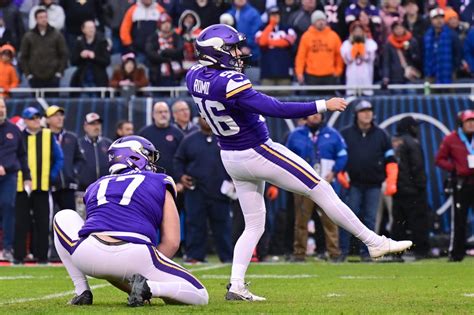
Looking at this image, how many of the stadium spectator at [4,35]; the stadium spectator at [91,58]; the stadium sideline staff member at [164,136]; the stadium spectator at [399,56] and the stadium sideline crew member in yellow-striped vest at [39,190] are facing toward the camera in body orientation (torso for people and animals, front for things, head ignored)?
5

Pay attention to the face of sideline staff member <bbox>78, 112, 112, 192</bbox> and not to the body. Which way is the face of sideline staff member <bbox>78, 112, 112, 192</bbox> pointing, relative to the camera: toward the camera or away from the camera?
toward the camera

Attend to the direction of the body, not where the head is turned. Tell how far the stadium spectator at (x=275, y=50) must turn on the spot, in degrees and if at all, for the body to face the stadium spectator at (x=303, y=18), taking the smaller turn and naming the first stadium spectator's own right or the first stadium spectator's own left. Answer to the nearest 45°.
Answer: approximately 135° to the first stadium spectator's own left

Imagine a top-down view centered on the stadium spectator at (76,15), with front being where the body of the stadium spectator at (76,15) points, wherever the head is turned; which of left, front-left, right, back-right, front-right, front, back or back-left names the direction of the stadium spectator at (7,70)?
front-right

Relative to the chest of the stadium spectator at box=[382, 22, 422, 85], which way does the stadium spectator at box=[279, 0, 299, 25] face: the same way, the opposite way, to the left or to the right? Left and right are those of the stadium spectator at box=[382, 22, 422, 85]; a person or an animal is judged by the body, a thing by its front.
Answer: the same way

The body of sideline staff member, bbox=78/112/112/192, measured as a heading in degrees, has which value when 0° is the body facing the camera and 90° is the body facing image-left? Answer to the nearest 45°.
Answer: approximately 0°

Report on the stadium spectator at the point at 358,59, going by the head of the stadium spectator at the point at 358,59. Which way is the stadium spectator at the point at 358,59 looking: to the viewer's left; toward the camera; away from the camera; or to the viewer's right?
toward the camera

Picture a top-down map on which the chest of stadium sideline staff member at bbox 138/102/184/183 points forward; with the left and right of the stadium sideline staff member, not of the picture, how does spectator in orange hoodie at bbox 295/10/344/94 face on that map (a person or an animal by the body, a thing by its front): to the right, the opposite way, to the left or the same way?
the same way

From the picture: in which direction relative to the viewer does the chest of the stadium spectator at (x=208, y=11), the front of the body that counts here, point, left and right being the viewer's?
facing the viewer

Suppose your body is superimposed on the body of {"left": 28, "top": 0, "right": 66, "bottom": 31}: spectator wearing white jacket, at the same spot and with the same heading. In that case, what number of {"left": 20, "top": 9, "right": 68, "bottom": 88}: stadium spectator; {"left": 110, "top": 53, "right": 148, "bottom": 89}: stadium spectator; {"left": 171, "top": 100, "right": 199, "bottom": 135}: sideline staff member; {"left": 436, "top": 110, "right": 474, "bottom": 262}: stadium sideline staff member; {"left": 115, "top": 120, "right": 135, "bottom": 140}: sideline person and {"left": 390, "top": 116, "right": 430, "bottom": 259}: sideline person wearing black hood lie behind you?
0

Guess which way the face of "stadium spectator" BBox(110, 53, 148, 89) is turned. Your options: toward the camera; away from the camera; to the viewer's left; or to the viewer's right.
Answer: toward the camera

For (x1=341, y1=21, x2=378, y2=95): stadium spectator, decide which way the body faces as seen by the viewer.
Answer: toward the camera

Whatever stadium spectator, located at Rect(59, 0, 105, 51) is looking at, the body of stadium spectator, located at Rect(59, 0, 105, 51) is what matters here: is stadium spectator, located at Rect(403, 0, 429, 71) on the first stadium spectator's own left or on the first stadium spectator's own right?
on the first stadium spectator's own left

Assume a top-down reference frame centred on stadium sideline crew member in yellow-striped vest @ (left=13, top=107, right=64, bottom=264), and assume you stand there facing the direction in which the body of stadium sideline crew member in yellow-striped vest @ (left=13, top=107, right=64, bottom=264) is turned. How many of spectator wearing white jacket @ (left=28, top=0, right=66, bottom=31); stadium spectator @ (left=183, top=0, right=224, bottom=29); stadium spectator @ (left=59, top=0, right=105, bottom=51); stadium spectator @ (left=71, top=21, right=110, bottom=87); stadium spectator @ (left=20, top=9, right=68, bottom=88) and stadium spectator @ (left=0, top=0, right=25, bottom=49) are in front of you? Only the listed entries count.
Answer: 0

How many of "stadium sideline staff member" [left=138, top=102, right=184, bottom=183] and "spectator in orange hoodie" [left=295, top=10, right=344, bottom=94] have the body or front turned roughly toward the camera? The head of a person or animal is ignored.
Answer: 2

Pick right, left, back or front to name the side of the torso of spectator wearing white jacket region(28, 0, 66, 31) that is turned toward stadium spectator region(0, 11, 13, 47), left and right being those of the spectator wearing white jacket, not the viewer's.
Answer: right

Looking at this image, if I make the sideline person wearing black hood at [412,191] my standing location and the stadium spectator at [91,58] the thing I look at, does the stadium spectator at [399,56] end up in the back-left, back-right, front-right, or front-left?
front-right

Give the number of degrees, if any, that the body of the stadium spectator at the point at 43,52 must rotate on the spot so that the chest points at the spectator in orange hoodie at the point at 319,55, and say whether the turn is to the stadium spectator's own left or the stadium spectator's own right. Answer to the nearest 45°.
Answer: approximately 90° to the stadium spectator's own left
